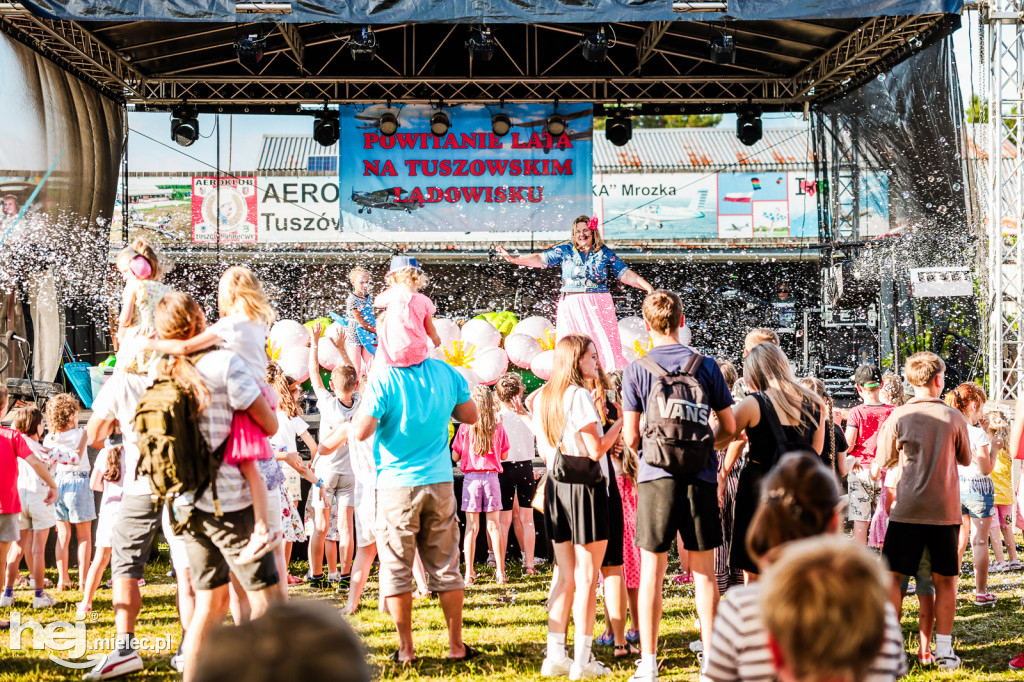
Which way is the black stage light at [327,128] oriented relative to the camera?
toward the camera

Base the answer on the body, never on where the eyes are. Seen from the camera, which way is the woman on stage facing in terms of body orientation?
toward the camera

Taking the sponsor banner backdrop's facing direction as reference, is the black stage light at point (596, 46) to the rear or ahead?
ahead

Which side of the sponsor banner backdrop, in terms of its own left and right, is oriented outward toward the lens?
front

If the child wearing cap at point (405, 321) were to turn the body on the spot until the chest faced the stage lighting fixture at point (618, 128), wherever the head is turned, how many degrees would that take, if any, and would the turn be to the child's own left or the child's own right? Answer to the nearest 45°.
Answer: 0° — they already face it

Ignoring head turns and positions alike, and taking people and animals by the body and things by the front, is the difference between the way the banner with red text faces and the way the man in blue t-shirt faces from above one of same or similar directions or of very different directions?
very different directions

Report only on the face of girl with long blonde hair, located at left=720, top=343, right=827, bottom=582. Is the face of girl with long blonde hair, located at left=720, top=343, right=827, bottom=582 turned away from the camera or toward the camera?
away from the camera

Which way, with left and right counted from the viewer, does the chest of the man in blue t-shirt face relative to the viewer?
facing away from the viewer

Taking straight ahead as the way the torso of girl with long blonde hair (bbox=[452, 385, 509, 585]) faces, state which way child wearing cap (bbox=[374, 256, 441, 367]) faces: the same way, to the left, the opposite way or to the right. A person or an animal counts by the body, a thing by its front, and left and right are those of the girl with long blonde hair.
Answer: the same way

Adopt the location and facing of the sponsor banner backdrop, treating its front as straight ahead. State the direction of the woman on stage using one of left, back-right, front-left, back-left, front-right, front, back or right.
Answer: front

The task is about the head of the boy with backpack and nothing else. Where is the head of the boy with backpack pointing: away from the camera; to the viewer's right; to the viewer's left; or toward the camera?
away from the camera

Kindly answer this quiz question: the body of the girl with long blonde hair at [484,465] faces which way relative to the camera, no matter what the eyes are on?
away from the camera

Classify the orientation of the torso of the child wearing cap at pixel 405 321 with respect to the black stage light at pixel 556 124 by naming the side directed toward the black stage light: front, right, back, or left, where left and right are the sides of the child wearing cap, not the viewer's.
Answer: front

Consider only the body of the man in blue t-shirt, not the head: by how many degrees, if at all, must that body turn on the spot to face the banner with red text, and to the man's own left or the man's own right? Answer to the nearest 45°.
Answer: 0° — they already face it
